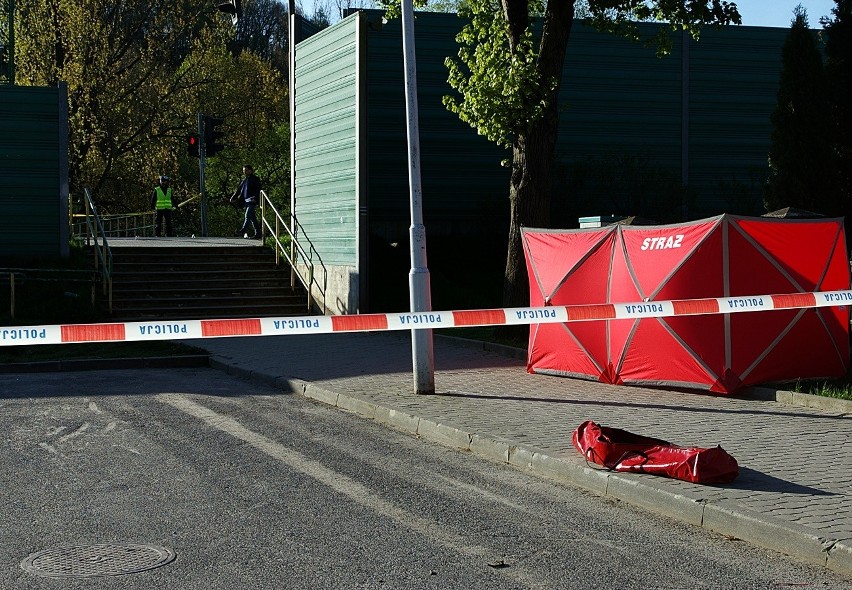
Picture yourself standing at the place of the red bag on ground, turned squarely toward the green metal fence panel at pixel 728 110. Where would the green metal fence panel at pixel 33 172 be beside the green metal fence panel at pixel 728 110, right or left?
left

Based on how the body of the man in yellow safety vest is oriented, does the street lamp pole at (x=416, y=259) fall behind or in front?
in front

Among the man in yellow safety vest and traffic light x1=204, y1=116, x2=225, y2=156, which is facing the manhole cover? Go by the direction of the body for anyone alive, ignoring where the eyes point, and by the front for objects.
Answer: the man in yellow safety vest

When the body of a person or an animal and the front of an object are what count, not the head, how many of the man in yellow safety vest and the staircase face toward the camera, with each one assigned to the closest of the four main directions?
2

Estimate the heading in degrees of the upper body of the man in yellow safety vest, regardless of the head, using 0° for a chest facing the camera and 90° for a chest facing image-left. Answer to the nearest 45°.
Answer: approximately 0°

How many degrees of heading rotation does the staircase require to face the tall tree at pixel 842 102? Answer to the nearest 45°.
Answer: approximately 90° to its left

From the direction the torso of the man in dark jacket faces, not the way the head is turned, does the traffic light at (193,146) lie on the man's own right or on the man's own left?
on the man's own right
